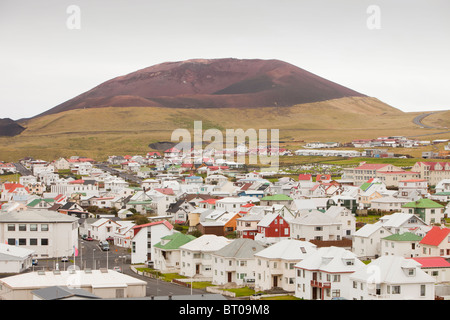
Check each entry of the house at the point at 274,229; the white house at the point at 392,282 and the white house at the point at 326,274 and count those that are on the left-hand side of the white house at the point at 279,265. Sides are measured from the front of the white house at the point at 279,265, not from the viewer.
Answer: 2

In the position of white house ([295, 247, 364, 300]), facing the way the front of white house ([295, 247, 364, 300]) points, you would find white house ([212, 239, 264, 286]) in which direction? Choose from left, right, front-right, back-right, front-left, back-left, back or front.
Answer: right

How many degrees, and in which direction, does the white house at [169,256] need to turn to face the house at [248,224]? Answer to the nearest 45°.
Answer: approximately 180°

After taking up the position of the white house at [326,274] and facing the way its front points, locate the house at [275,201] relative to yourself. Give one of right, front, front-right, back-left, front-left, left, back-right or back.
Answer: back-right

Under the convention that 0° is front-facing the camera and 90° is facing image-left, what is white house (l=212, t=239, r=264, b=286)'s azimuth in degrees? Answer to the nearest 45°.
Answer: approximately 45°

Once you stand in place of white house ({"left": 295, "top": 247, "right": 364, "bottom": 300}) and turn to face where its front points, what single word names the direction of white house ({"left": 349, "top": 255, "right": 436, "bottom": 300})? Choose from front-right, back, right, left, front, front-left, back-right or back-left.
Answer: left

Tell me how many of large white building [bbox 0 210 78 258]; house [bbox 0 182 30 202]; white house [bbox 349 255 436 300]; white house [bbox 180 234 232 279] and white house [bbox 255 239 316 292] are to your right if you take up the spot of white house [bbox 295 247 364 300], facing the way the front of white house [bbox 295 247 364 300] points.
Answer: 4

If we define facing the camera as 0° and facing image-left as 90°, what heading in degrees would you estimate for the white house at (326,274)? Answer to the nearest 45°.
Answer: approximately 45°

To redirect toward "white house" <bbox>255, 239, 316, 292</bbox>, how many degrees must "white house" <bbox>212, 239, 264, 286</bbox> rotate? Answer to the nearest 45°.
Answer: approximately 90° to its left

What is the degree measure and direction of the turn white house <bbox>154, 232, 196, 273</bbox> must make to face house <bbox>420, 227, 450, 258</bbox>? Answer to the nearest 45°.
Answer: approximately 135° to its left
